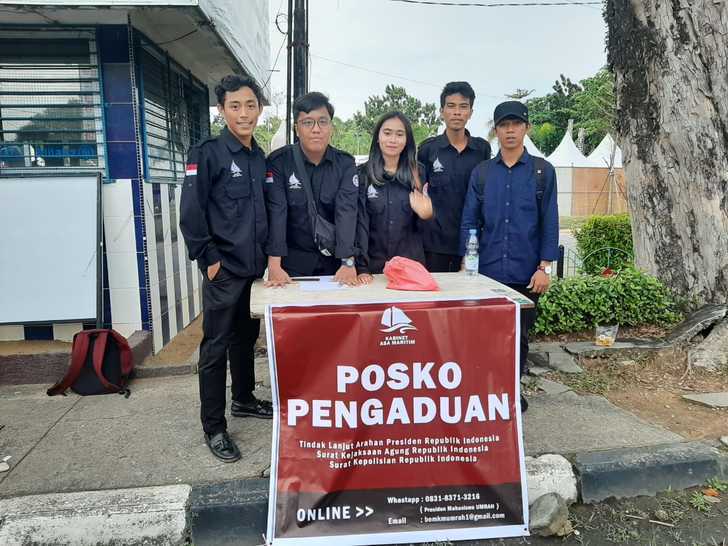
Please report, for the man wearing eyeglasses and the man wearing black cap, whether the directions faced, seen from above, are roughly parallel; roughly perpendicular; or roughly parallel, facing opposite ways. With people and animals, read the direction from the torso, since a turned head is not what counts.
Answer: roughly parallel

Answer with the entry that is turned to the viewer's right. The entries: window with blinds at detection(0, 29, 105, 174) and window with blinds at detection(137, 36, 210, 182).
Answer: window with blinds at detection(137, 36, 210, 182)

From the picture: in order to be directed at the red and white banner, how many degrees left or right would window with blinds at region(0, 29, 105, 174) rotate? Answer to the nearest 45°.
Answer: approximately 45° to its left

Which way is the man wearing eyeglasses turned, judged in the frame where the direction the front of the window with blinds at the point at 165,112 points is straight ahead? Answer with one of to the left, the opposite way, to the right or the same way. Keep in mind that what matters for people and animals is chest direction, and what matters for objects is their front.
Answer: to the right

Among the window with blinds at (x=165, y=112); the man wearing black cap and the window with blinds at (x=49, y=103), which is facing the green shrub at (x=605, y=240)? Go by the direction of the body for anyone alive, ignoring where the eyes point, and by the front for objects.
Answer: the window with blinds at (x=165, y=112)

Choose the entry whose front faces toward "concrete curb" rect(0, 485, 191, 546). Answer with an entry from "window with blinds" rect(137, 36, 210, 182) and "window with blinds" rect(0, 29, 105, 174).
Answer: "window with blinds" rect(0, 29, 105, 174)

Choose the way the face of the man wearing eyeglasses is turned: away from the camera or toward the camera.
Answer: toward the camera

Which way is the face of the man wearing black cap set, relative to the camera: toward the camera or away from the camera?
toward the camera

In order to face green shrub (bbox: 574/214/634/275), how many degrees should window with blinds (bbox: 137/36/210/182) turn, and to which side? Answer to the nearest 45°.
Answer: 0° — it already faces it

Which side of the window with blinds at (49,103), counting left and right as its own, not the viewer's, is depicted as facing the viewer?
front

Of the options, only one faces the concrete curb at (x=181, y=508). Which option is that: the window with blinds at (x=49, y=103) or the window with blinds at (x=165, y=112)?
the window with blinds at (x=49, y=103)

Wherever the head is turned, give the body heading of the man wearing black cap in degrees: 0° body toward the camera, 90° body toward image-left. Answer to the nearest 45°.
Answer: approximately 0°

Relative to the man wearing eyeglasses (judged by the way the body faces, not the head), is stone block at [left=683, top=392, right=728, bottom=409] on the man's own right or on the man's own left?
on the man's own left

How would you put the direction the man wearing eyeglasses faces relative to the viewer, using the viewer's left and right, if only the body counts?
facing the viewer

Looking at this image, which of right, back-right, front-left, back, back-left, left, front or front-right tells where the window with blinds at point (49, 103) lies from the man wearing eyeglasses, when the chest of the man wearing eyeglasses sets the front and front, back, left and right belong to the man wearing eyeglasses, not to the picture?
back-right

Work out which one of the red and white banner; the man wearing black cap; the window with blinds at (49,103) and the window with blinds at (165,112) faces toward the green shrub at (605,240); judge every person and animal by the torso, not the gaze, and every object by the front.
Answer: the window with blinds at (165,112)

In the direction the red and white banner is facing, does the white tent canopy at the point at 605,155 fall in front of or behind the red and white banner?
behind

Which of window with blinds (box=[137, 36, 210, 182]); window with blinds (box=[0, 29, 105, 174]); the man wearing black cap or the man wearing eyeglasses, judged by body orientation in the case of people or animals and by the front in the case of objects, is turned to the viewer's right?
window with blinds (box=[137, 36, 210, 182])
